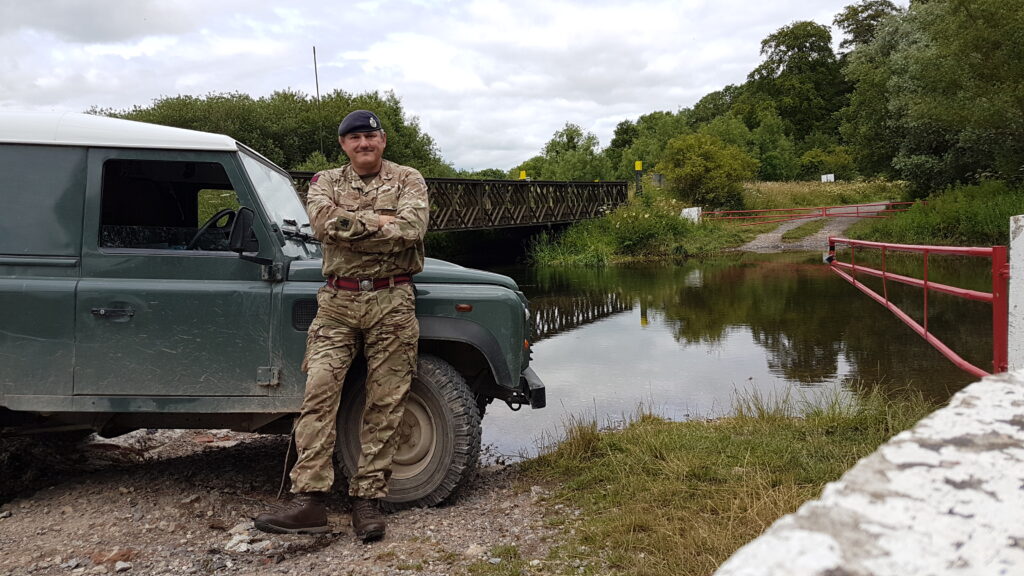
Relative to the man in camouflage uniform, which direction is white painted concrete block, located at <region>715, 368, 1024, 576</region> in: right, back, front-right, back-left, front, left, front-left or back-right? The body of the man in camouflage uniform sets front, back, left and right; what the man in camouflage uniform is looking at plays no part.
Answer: front

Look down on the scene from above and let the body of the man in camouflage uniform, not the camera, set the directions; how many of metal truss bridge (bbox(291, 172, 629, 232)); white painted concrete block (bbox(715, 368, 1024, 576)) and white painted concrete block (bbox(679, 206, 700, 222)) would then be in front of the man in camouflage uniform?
1

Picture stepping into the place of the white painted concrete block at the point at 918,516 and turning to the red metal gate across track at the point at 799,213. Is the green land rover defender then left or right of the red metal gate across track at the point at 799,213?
left

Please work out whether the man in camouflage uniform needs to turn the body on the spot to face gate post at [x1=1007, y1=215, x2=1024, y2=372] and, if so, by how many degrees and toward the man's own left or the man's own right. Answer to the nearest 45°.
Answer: approximately 90° to the man's own left

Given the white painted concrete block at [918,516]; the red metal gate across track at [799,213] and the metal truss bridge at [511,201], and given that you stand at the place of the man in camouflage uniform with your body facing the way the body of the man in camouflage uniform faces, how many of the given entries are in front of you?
1

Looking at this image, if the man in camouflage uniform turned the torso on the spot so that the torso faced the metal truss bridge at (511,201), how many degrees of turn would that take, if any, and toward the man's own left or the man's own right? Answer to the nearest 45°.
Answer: approximately 180°

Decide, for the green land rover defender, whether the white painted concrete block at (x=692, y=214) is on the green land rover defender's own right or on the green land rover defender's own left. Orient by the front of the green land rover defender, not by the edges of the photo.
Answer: on the green land rover defender's own left

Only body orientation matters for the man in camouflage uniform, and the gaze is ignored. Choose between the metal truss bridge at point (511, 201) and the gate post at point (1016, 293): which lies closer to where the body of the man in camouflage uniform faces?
the gate post

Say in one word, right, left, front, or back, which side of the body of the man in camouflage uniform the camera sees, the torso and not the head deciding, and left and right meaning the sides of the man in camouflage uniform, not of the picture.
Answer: front

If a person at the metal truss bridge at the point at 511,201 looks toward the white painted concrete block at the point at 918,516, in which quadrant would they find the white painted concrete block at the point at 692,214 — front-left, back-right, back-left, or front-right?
back-left

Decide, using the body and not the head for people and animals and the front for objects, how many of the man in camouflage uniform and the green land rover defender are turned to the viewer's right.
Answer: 1

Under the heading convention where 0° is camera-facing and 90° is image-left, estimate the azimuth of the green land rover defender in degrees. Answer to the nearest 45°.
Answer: approximately 270°
